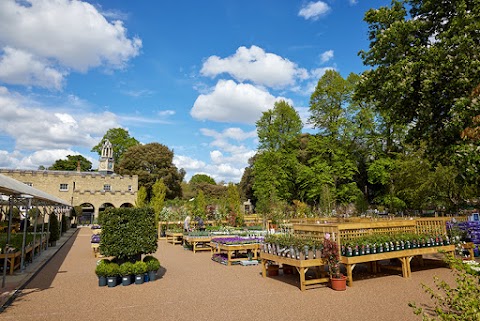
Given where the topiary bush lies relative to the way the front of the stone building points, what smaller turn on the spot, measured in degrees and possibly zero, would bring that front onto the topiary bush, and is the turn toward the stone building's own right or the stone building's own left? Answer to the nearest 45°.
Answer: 0° — it already faces it

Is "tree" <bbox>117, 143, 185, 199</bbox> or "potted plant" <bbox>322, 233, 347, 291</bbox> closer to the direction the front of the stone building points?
the potted plant

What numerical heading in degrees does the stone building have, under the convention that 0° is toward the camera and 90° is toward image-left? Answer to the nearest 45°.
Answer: approximately 0°

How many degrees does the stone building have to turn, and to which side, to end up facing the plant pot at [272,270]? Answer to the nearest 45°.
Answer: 0° — it already faces it

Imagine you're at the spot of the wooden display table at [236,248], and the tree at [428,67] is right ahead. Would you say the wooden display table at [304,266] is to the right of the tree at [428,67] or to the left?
right

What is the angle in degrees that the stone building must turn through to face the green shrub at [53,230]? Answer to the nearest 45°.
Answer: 0° — it already faces it

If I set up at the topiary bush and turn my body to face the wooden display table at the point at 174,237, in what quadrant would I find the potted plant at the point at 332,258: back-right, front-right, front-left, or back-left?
back-right

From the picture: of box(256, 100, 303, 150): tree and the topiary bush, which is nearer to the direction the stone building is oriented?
the topiary bush

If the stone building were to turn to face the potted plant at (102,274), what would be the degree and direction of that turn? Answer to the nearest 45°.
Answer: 0° — it already faces it

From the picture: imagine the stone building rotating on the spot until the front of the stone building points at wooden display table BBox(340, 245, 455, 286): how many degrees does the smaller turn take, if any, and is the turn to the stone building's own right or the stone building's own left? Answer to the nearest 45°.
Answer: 0° — it already faces it

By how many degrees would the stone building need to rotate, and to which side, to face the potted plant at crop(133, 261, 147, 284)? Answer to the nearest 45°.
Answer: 0° — it already faces it
